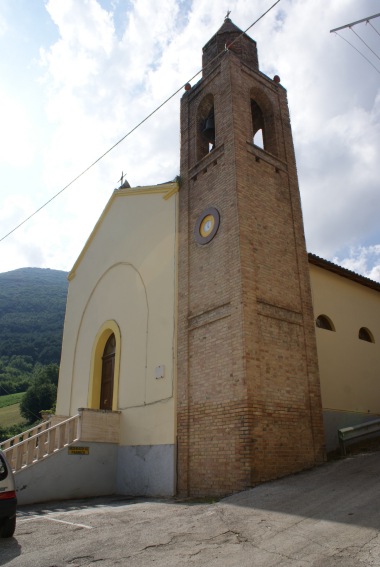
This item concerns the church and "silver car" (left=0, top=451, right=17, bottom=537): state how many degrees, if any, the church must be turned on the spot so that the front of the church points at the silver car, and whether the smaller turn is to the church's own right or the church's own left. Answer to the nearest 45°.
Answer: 0° — it already faces it

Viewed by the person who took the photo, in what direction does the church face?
facing the viewer and to the left of the viewer

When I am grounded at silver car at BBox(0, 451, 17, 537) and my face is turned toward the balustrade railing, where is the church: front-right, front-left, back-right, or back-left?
front-right

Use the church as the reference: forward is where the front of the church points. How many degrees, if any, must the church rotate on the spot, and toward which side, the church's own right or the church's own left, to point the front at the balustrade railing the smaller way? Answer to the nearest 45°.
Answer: approximately 45° to the church's own right
